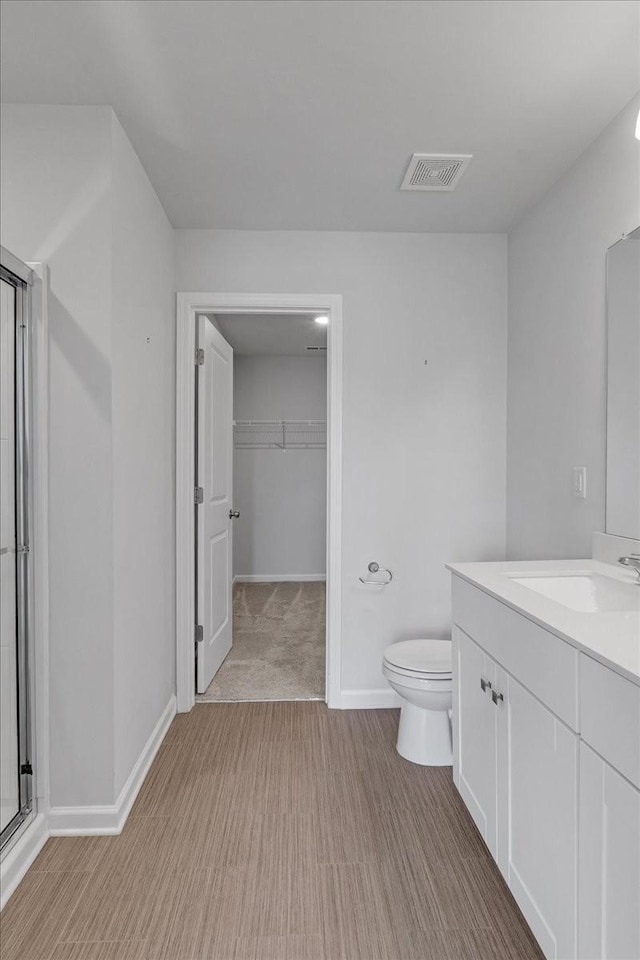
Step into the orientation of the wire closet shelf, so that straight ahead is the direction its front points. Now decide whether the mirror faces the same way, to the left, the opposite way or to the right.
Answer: to the right

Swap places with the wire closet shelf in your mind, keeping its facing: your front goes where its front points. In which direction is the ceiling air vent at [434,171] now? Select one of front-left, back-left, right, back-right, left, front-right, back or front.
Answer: front

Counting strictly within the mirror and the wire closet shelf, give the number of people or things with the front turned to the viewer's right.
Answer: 0

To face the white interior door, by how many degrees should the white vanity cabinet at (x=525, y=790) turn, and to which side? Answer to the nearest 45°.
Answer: approximately 90° to its right

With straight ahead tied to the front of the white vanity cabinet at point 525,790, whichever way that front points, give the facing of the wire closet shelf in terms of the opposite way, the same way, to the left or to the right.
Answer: to the left

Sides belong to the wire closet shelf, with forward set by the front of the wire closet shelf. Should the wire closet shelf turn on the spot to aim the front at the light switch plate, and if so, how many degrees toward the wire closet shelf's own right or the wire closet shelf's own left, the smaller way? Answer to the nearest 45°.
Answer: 0° — it already faces it

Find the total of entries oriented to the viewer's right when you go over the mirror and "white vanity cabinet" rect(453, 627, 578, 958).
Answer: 0

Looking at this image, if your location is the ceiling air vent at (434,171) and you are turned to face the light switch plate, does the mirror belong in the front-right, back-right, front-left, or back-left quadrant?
front-right

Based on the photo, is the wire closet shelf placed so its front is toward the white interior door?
yes

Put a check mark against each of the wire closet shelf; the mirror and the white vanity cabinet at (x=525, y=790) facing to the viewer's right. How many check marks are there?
0

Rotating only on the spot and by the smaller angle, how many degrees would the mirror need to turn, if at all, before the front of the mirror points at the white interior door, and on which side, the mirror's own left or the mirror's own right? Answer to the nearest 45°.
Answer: approximately 45° to the mirror's own right

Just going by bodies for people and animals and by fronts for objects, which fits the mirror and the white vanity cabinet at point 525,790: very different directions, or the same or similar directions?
same or similar directions

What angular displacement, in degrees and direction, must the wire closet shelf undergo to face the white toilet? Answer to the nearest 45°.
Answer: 0° — it already faces it

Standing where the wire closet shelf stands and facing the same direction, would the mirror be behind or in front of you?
in front

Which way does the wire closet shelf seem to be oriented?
toward the camera

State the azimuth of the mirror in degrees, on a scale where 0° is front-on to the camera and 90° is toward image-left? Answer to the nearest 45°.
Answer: approximately 45°

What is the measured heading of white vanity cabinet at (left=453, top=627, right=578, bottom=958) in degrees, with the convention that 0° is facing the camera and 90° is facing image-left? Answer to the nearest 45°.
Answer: approximately 45°
